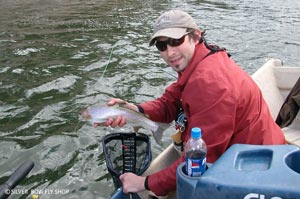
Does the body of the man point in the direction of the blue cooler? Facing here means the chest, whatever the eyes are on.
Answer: no

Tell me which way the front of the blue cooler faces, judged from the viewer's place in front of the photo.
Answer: facing the viewer

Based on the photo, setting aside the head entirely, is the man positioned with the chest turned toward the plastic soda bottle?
no

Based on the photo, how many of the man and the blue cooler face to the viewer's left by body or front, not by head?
1

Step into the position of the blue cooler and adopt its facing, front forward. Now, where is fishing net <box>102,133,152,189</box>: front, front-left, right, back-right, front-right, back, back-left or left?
back-right

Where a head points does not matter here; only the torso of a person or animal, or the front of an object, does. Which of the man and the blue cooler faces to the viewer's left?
the man

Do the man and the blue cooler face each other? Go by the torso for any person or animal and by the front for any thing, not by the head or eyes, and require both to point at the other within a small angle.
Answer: no

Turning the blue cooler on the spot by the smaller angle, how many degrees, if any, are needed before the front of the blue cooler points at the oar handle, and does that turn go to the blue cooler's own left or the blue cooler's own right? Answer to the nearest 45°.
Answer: approximately 90° to the blue cooler's own right

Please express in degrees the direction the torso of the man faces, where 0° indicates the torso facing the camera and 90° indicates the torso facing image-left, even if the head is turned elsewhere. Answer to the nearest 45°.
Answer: approximately 90°
